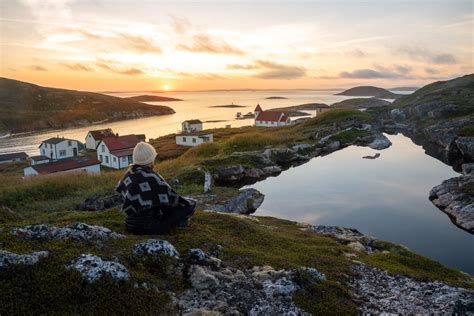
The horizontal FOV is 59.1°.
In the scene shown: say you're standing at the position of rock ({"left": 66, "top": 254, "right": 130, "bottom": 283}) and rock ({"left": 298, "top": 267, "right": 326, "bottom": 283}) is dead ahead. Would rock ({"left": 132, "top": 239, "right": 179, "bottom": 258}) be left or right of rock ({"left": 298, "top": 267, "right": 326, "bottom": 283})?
left

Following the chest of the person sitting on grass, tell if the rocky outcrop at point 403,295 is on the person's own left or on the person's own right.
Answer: on the person's own right

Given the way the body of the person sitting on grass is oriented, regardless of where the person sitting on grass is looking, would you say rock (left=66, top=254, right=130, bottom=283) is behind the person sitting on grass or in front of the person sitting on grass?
behind

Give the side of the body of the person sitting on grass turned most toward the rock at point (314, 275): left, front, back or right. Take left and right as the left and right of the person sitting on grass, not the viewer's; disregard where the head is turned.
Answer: right

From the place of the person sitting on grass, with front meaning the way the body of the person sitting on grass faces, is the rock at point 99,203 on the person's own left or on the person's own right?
on the person's own left

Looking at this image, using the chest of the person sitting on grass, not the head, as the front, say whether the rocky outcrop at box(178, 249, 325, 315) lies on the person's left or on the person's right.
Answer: on the person's right

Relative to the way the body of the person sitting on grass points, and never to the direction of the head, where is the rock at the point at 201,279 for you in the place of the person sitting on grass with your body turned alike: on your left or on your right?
on your right

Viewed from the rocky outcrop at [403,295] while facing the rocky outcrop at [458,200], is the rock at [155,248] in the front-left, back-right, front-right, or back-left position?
back-left

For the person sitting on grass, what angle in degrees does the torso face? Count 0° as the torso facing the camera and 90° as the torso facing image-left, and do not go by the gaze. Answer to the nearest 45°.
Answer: approximately 225°
